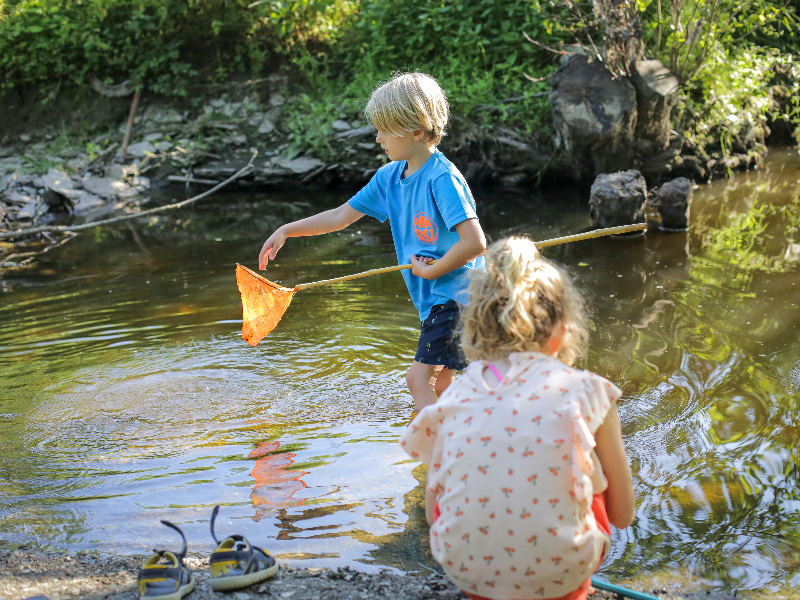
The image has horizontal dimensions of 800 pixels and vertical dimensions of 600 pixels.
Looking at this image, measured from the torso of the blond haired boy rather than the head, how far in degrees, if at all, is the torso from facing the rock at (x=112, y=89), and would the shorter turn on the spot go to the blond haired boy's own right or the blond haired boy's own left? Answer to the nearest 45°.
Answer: approximately 135° to the blond haired boy's own right

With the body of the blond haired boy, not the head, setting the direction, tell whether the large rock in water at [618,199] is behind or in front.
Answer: behind

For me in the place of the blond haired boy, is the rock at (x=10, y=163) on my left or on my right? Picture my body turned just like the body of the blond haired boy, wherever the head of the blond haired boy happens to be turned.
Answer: on my right

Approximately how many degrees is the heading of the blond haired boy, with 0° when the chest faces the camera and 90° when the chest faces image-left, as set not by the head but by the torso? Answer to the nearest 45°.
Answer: approximately 45°

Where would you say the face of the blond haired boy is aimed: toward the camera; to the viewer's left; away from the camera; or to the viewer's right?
to the viewer's left

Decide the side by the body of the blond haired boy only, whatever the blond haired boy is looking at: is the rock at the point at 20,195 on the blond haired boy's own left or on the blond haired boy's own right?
on the blond haired boy's own right

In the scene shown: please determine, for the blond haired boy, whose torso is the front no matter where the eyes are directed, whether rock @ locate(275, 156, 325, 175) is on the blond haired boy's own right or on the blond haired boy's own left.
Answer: on the blond haired boy's own right

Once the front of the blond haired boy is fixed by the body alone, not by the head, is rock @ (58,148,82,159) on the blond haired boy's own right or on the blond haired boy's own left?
on the blond haired boy's own right

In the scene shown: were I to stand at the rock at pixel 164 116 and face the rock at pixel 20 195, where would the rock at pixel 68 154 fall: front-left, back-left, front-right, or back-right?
front-right
